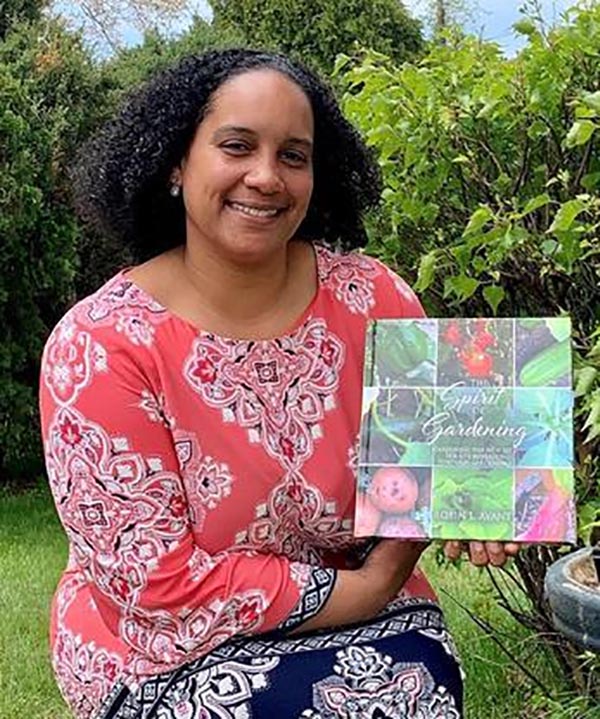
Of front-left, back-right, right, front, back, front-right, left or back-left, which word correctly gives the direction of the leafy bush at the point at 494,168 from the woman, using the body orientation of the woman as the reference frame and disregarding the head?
left

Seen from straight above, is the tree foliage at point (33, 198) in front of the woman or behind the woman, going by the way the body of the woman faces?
behind

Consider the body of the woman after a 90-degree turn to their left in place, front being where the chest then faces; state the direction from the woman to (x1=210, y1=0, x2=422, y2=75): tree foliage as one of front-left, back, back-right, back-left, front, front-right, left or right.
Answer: front-left

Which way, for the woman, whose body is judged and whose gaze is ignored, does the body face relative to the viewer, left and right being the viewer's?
facing the viewer and to the right of the viewer

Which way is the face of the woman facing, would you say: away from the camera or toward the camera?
toward the camera
